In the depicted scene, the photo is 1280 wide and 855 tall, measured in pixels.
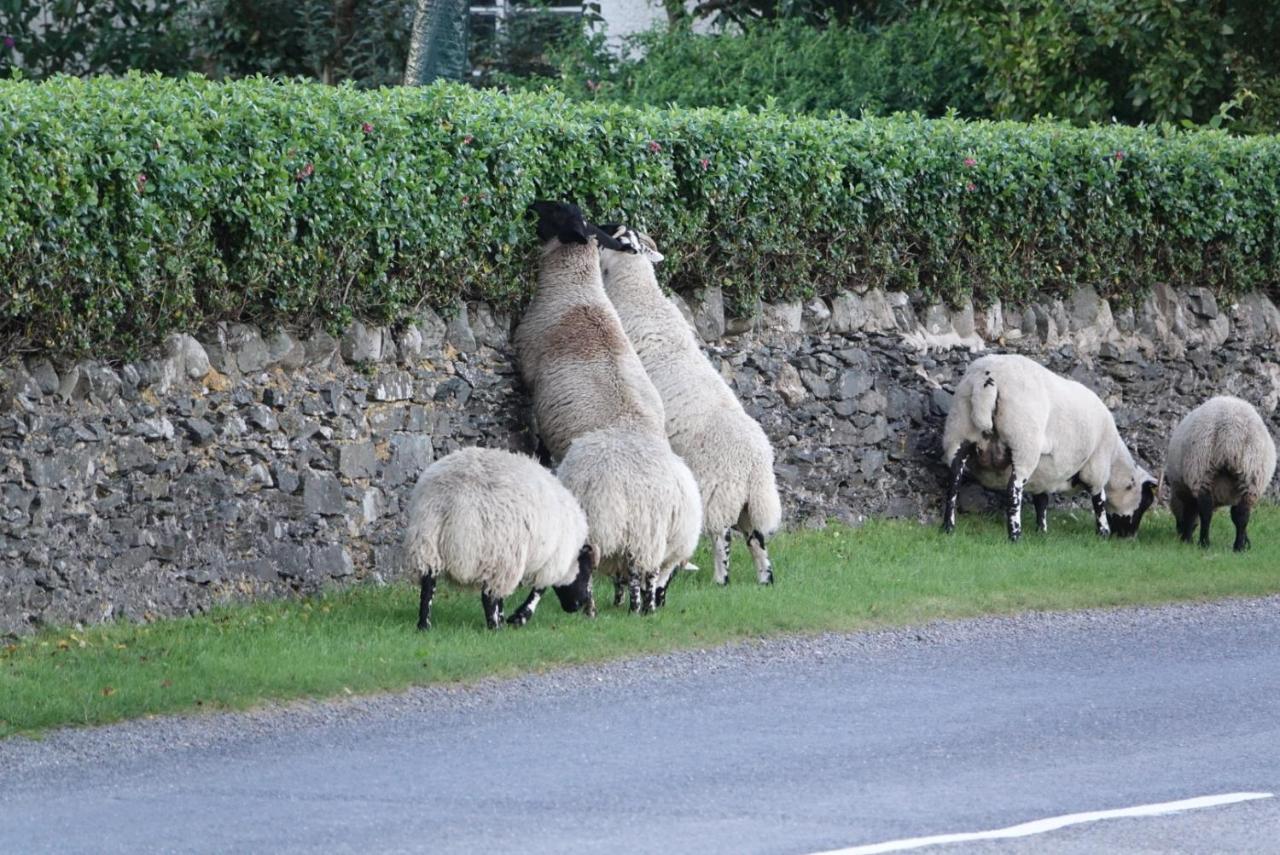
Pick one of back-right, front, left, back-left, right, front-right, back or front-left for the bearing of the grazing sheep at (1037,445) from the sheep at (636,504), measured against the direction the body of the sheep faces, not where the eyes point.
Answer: front-right

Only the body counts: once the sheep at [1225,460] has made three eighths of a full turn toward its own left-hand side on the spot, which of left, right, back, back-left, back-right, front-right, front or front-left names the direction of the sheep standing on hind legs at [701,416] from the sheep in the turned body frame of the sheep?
front

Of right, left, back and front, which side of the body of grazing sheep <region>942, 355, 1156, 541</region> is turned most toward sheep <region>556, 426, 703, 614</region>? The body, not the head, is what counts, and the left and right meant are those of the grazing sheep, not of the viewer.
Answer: back

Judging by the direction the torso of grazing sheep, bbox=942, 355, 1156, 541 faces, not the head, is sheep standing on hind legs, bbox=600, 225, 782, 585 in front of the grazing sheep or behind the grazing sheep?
behind

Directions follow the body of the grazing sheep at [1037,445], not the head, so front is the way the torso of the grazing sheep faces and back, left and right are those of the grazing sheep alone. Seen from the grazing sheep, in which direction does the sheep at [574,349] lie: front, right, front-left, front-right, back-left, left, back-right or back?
back

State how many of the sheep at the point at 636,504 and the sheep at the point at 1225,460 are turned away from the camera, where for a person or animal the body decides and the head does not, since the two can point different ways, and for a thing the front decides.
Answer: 2

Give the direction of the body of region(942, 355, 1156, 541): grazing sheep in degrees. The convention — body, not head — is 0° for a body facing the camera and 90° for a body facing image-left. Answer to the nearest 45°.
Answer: approximately 225°

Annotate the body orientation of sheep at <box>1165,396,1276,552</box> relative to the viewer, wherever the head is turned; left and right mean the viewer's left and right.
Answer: facing away from the viewer

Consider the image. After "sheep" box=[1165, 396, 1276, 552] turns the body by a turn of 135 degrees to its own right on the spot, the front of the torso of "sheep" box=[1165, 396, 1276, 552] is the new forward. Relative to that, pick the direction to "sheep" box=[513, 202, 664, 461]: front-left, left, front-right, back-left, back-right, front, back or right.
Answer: right

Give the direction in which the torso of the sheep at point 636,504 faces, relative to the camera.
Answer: away from the camera

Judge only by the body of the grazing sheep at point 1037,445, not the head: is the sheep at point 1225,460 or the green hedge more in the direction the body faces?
the sheep
